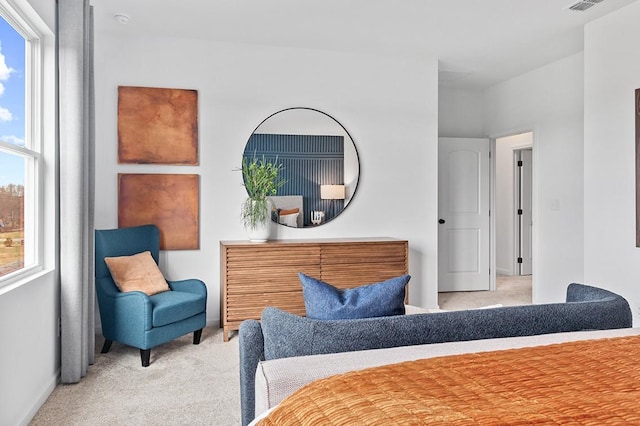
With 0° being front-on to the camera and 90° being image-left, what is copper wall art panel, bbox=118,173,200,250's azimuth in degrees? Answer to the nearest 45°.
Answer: approximately 0°

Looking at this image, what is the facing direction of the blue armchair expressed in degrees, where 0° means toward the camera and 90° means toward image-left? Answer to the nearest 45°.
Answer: approximately 315°

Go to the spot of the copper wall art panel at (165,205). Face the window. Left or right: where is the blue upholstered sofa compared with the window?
left

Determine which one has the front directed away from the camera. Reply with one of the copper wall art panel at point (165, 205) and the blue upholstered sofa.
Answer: the blue upholstered sofa

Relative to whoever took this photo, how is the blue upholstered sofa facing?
facing away from the viewer
